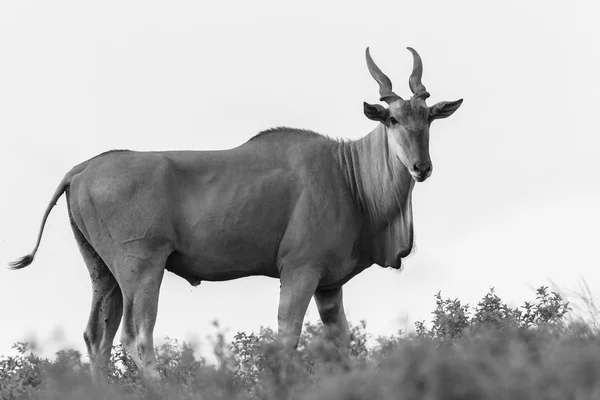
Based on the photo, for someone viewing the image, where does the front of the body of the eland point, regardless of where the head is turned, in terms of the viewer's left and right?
facing to the right of the viewer
